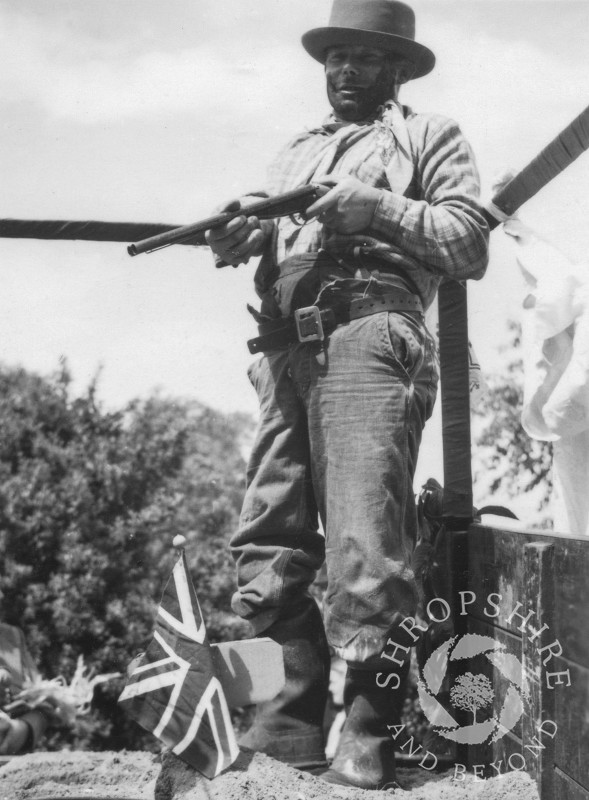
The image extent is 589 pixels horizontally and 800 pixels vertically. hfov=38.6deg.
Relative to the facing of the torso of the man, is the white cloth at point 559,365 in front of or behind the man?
behind

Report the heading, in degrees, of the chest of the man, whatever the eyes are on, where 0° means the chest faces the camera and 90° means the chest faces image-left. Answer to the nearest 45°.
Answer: approximately 45°
